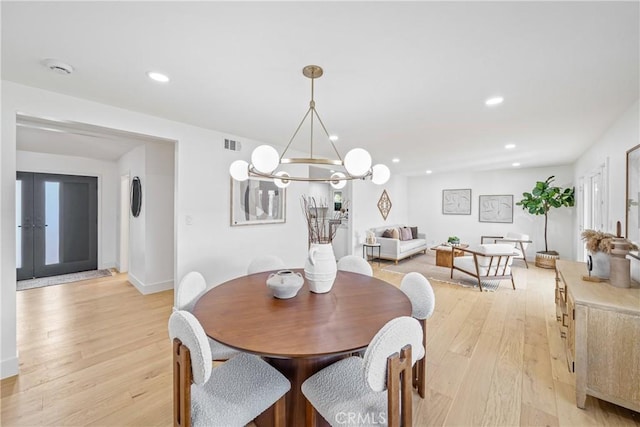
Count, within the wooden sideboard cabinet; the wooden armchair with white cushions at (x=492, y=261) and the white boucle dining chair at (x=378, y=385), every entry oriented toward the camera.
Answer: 0

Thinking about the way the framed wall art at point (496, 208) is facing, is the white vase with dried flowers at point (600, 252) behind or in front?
in front

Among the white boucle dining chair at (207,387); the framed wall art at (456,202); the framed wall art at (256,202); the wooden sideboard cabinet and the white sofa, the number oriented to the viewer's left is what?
1

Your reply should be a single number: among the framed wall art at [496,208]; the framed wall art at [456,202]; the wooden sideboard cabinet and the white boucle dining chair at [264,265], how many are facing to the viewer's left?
1

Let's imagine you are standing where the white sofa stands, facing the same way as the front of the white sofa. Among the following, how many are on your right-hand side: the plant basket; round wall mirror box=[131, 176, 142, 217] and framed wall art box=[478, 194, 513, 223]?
1

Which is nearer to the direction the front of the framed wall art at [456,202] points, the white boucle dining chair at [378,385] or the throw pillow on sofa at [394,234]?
the white boucle dining chair

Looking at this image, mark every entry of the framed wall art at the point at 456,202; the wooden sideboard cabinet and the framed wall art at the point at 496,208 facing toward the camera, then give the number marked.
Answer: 2

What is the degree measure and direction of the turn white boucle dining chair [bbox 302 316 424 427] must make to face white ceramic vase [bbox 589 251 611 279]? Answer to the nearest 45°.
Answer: approximately 90° to its right

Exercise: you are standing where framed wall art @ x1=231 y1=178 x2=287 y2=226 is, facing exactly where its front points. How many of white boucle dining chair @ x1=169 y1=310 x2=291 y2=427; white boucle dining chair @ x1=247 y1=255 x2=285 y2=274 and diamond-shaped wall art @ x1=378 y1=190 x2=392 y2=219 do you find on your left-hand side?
1

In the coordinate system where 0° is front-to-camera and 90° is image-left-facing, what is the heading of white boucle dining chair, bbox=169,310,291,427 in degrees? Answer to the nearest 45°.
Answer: approximately 225°

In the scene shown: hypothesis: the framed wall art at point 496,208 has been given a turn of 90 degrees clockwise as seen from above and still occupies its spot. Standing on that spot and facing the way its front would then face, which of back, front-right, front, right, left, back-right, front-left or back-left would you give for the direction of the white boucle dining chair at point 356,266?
left

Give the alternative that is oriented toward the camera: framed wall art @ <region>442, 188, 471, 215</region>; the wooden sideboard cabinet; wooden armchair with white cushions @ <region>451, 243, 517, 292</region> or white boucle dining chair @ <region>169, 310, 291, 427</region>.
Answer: the framed wall art

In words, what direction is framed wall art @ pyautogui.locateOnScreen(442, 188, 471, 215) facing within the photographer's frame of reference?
facing the viewer

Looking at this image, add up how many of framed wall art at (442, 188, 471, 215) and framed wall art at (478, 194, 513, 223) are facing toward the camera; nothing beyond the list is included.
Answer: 2

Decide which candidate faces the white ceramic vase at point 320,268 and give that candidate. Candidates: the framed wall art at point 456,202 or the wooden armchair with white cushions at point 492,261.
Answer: the framed wall art

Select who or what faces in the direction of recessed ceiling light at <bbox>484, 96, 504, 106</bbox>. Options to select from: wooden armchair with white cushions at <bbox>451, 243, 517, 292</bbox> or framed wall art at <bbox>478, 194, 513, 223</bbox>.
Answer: the framed wall art

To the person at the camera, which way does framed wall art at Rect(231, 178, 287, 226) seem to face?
facing the viewer and to the right of the viewer

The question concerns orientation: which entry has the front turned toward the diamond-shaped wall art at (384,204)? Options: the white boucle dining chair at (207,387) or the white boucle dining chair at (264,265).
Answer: the white boucle dining chair at (207,387)
